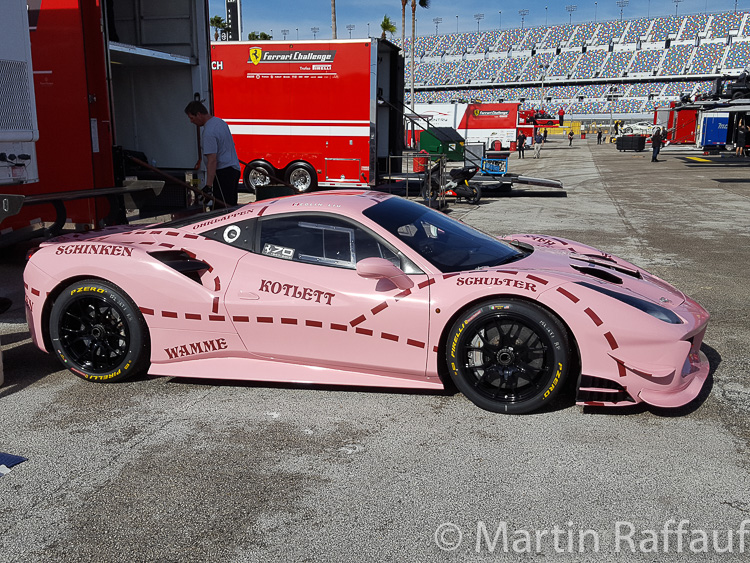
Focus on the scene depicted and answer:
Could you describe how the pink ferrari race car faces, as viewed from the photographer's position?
facing to the right of the viewer

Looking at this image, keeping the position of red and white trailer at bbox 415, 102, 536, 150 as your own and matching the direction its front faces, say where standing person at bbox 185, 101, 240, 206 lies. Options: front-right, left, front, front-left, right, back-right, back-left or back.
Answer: left

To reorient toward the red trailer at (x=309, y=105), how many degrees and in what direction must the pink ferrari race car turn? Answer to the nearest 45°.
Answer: approximately 90° to its left

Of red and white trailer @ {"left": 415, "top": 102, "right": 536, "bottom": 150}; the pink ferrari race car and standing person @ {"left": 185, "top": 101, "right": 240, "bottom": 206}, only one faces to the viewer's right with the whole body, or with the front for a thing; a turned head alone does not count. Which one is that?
the pink ferrari race car
